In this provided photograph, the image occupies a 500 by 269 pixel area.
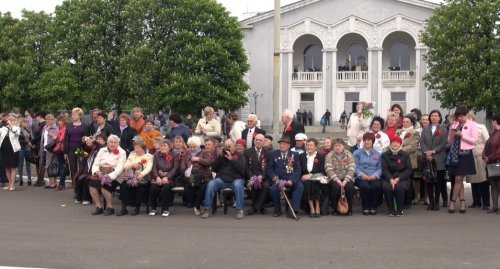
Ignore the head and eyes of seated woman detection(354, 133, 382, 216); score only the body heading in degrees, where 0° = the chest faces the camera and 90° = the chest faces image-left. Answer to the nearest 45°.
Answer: approximately 0°

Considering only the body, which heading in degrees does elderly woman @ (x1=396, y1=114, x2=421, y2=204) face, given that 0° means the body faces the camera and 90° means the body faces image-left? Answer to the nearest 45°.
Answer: approximately 45°

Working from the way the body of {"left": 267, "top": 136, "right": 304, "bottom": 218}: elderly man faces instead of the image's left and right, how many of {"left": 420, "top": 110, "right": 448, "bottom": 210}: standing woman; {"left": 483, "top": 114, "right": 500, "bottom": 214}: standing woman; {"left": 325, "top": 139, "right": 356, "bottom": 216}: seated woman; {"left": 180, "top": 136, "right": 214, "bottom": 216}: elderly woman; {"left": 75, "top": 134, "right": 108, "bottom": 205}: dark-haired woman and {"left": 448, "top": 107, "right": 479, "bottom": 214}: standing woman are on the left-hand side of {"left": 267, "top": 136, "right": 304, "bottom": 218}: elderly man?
4

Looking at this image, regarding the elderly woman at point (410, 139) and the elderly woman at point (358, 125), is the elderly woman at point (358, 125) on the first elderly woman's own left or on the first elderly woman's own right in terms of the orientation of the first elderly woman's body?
on the first elderly woman's own right

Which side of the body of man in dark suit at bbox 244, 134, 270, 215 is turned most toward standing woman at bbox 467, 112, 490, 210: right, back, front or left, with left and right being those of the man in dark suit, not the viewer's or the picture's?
left

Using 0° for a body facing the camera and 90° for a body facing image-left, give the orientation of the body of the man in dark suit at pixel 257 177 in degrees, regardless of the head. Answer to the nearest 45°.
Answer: approximately 0°

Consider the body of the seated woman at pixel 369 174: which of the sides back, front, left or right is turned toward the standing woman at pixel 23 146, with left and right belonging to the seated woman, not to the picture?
right

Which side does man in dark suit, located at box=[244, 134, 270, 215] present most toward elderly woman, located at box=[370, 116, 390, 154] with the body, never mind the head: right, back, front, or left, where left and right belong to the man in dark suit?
left
